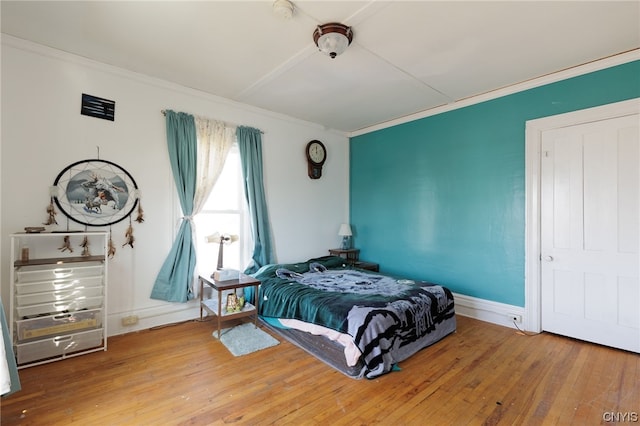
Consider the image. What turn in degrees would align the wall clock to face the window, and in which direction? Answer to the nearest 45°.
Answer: approximately 90° to its right

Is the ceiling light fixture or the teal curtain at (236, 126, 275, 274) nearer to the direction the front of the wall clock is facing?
the ceiling light fixture

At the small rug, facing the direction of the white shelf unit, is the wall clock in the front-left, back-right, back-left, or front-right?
back-right

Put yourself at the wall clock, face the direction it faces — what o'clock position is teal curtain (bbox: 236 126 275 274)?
The teal curtain is roughly at 3 o'clock from the wall clock.

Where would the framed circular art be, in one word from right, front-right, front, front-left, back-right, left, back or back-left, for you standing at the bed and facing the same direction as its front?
back-right

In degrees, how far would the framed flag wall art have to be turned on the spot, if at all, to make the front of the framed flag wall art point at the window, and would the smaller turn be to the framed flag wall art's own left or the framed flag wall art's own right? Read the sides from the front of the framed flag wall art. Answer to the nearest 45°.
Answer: approximately 45° to the framed flag wall art's own left

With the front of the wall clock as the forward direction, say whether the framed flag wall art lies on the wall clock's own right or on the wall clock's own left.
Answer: on the wall clock's own right

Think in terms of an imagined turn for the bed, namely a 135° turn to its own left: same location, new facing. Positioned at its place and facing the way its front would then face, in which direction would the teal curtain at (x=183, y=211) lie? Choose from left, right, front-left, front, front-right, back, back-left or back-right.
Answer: left
